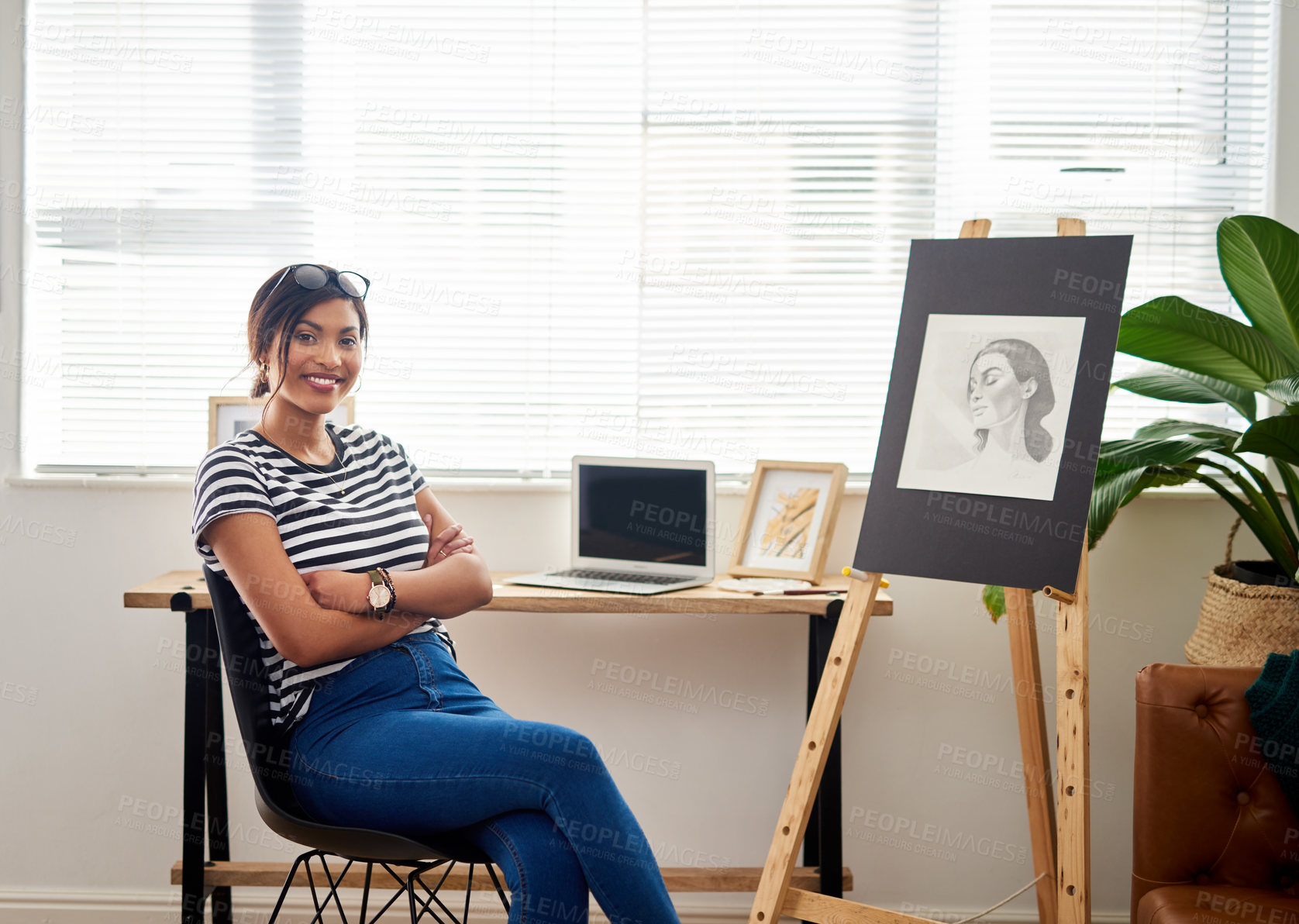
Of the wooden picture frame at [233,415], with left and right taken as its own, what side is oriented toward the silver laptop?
left

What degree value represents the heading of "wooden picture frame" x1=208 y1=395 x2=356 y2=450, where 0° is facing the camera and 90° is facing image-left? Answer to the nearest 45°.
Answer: approximately 0°

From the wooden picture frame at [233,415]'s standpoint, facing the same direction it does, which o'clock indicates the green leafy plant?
The green leafy plant is roughly at 10 o'clock from the wooden picture frame.

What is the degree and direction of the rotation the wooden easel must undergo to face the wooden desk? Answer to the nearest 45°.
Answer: approximately 45° to its right

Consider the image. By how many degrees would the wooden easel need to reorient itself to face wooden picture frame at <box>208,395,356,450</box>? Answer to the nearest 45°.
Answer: approximately 45° to its right

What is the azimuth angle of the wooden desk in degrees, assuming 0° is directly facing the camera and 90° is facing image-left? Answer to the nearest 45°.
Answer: approximately 0°

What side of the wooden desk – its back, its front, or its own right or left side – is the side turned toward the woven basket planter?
left
